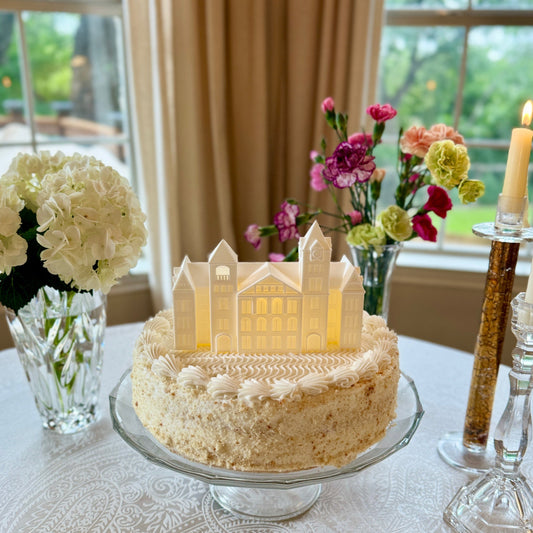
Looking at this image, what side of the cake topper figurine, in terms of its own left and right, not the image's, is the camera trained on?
front

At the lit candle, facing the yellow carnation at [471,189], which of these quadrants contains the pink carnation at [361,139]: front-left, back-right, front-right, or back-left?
front-left

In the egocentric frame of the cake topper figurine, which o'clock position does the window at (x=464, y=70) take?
The window is roughly at 7 o'clock from the cake topper figurine.

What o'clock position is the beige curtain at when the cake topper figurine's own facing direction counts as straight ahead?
The beige curtain is roughly at 6 o'clock from the cake topper figurine.
